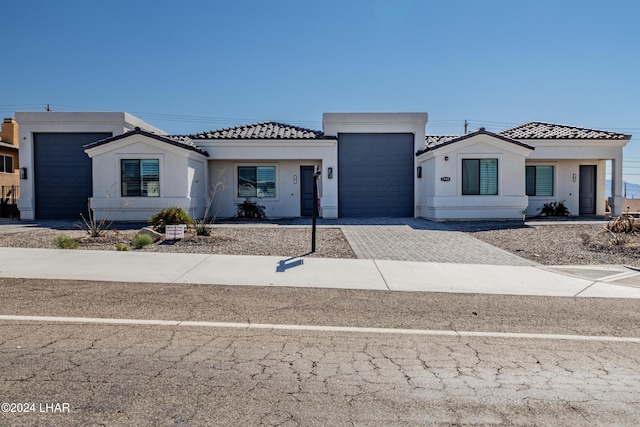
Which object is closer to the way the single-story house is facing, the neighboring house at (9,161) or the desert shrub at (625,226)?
the desert shrub

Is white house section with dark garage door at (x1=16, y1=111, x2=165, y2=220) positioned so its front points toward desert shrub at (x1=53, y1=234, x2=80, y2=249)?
yes

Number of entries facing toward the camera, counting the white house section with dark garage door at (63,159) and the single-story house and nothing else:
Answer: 2

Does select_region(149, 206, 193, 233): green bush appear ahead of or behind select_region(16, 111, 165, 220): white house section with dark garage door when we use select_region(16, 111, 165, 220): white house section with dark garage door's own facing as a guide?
ahead

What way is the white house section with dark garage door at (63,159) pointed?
toward the camera

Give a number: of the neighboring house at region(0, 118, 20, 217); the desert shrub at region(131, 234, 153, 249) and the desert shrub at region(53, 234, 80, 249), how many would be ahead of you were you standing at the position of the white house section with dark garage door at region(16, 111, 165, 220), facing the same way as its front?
2
